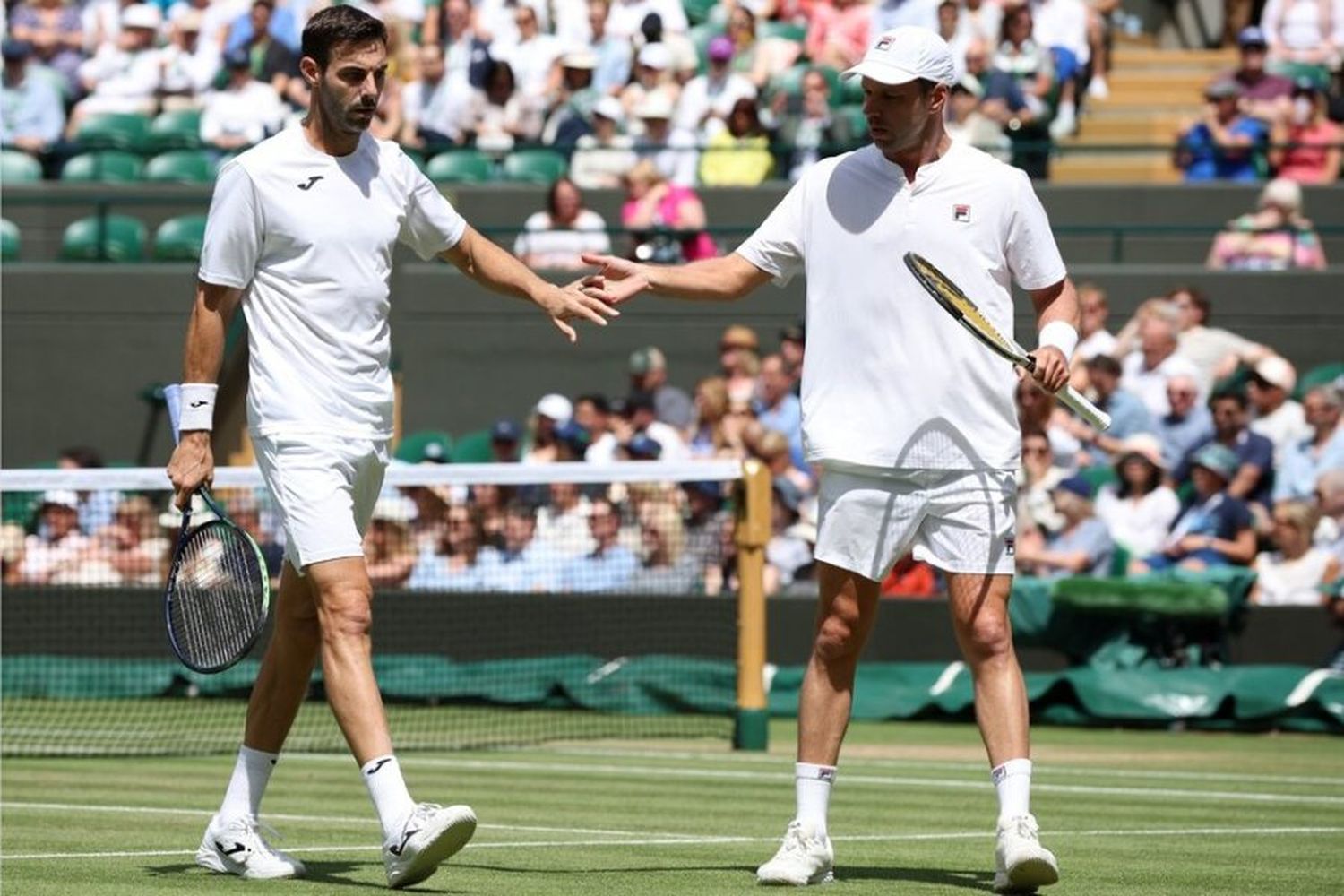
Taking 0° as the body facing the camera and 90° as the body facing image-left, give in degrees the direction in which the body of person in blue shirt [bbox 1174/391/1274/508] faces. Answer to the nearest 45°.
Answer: approximately 45°

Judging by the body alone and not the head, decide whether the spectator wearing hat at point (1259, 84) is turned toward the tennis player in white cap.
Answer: yes

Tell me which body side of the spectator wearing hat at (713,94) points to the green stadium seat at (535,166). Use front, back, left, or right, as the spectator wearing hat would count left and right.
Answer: right

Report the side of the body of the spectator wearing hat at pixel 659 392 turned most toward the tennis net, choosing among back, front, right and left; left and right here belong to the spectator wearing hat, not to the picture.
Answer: front

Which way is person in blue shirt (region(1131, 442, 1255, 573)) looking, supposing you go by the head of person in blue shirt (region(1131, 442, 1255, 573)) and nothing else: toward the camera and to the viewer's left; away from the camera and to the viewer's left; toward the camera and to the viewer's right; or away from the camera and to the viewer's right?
toward the camera and to the viewer's left

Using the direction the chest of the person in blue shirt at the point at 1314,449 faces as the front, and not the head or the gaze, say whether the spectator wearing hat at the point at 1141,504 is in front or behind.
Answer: in front

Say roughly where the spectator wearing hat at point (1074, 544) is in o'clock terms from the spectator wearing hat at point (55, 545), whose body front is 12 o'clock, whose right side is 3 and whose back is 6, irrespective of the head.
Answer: the spectator wearing hat at point (1074, 544) is roughly at 10 o'clock from the spectator wearing hat at point (55, 545).

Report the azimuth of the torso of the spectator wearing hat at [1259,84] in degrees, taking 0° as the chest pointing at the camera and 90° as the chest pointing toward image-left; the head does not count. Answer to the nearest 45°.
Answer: approximately 0°

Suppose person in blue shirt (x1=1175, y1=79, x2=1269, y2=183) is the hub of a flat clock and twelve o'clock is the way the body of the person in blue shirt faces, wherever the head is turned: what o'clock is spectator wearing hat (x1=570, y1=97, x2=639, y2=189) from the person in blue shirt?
The spectator wearing hat is roughly at 3 o'clock from the person in blue shirt.

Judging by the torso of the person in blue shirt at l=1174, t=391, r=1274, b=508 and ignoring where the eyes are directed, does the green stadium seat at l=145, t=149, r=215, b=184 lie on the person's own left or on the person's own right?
on the person's own right

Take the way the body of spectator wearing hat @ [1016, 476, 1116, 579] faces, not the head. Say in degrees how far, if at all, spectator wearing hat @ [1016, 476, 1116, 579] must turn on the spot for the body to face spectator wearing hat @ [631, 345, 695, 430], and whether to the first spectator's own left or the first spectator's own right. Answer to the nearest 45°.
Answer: approximately 90° to the first spectator's own right

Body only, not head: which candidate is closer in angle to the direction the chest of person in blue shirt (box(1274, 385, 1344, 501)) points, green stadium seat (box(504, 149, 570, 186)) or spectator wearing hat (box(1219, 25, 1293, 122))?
the green stadium seat

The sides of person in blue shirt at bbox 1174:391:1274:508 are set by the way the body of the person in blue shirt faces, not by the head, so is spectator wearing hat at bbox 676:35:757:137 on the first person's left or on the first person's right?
on the first person's right

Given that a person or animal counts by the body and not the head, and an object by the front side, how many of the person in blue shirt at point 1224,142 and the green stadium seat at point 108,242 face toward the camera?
2
